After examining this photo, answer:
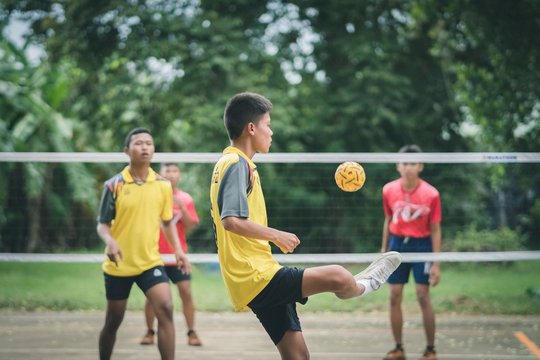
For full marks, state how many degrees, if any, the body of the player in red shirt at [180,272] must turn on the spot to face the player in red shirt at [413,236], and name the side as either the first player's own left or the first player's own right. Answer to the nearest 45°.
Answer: approximately 45° to the first player's own left

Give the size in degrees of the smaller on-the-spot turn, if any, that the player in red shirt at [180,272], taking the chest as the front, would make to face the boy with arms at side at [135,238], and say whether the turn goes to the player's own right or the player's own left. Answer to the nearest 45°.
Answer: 0° — they already face them

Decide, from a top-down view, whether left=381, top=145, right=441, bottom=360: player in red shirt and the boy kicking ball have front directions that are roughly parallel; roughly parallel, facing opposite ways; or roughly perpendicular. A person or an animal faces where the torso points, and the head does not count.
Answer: roughly perpendicular

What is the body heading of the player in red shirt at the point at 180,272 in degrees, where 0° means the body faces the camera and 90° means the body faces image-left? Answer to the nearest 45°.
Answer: approximately 0°

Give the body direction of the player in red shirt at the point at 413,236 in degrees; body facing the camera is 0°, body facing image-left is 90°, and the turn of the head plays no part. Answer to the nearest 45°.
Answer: approximately 0°

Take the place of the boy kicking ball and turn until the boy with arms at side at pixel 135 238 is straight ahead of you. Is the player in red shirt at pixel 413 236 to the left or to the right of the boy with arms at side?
right

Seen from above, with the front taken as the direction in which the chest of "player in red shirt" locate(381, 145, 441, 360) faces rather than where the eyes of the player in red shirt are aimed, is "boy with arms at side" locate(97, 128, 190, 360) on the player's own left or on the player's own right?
on the player's own right

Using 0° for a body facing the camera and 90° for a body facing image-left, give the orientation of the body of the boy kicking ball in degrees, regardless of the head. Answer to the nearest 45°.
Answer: approximately 270°

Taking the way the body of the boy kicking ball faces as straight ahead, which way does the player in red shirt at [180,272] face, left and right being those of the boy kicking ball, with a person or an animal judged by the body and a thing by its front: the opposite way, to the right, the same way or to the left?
to the right

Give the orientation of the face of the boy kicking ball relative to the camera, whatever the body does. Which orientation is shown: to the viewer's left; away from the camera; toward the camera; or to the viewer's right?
to the viewer's right

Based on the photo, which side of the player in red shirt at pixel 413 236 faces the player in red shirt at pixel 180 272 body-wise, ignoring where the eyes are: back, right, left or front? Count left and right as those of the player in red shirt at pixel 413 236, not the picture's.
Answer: right
